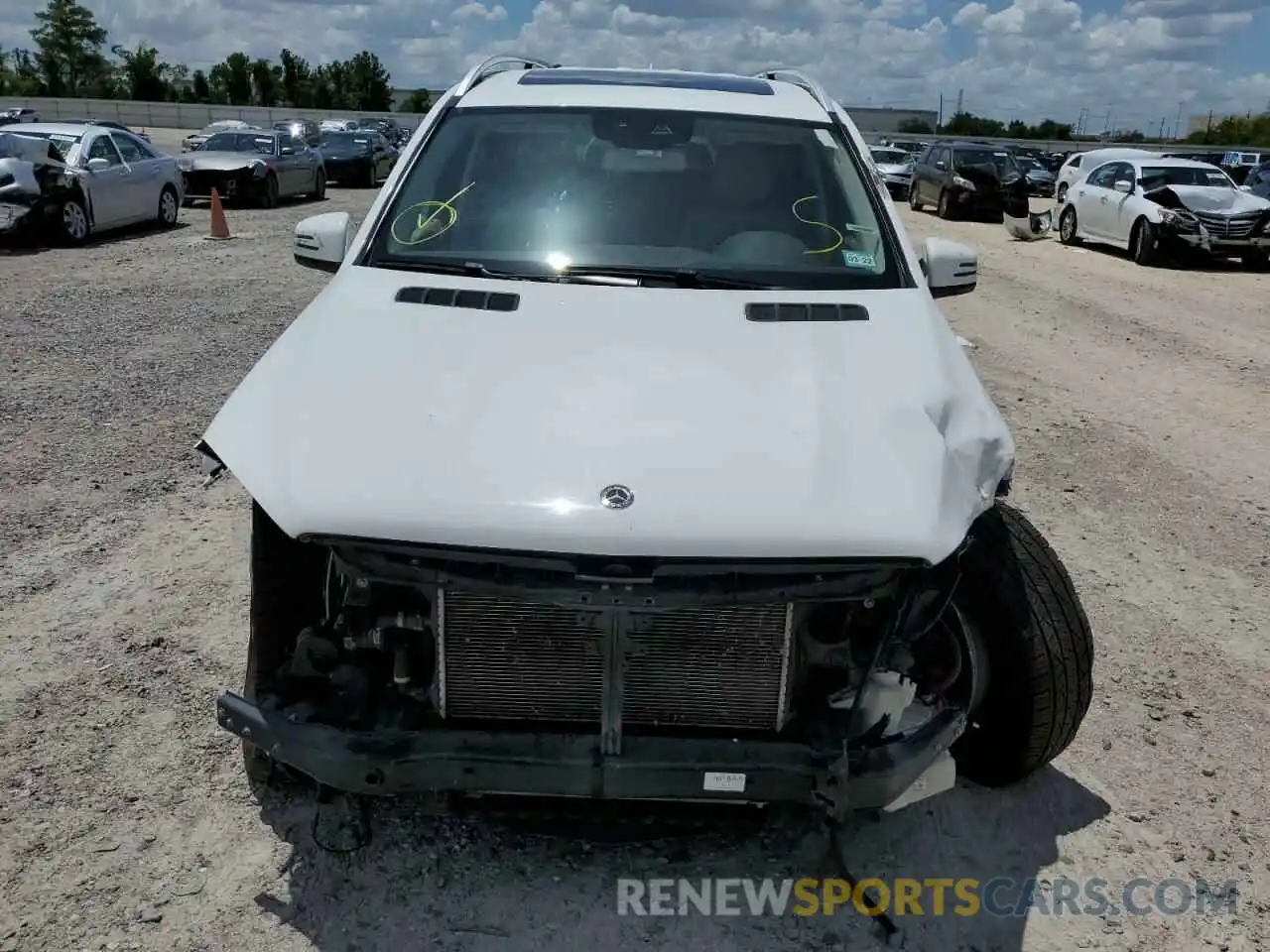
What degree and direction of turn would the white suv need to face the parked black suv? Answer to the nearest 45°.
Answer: approximately 180°

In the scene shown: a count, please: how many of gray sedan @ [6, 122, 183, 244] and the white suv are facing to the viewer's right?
0

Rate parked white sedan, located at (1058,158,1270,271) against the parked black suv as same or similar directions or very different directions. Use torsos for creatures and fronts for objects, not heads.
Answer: same or similar directions

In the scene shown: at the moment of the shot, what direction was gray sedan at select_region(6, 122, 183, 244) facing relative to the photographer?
facing the viewer and to the left of the viewer

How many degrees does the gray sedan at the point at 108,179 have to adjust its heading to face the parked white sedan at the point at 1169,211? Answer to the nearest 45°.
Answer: approximately 135° to its left

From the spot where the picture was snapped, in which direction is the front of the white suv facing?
facing the viewer

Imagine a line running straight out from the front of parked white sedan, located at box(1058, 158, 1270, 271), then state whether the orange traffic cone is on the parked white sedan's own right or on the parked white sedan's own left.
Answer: on the parked white sedan's own right

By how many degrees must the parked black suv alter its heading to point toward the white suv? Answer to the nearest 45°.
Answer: approximately 45° to its right

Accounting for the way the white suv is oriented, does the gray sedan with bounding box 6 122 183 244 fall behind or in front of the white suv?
behind

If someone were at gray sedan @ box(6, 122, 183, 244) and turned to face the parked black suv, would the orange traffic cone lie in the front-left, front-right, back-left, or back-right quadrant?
front-right

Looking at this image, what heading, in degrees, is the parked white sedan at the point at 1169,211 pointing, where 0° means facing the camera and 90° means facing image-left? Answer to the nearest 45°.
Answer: approximately 315°

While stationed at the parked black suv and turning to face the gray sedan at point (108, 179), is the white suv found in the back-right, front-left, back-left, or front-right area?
front-left

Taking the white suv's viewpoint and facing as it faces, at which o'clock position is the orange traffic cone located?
The orange traffic cone is roughly at 5 o'clock from the white suv.

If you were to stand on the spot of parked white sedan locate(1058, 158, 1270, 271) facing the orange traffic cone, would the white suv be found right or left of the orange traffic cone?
left

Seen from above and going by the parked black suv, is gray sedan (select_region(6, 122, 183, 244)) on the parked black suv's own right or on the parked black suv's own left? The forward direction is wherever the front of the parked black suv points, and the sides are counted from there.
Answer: on the parked black suv's own right
